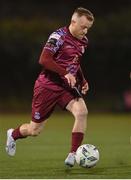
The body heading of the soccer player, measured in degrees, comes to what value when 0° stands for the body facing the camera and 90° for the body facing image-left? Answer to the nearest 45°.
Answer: approximately 315°

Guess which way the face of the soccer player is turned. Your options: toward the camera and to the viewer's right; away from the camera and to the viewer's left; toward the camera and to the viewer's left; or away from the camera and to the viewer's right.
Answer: toward the camera and to the viewer's right
